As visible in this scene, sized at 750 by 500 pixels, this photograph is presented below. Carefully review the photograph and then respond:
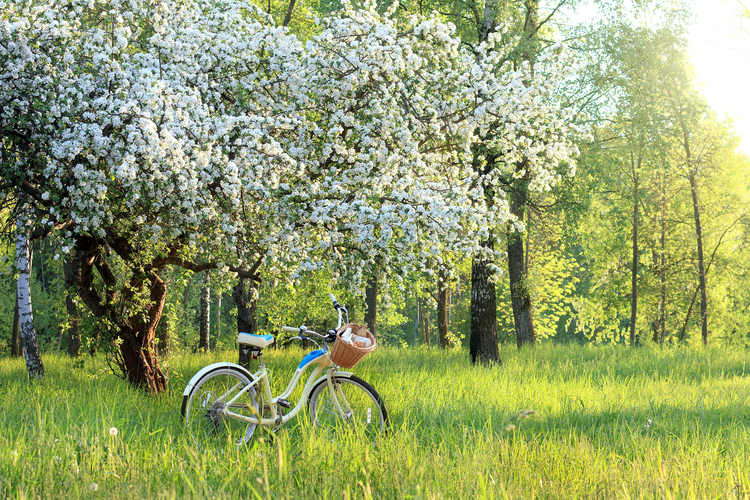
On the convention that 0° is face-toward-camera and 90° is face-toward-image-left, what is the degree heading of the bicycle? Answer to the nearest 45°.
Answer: approximately 270°
